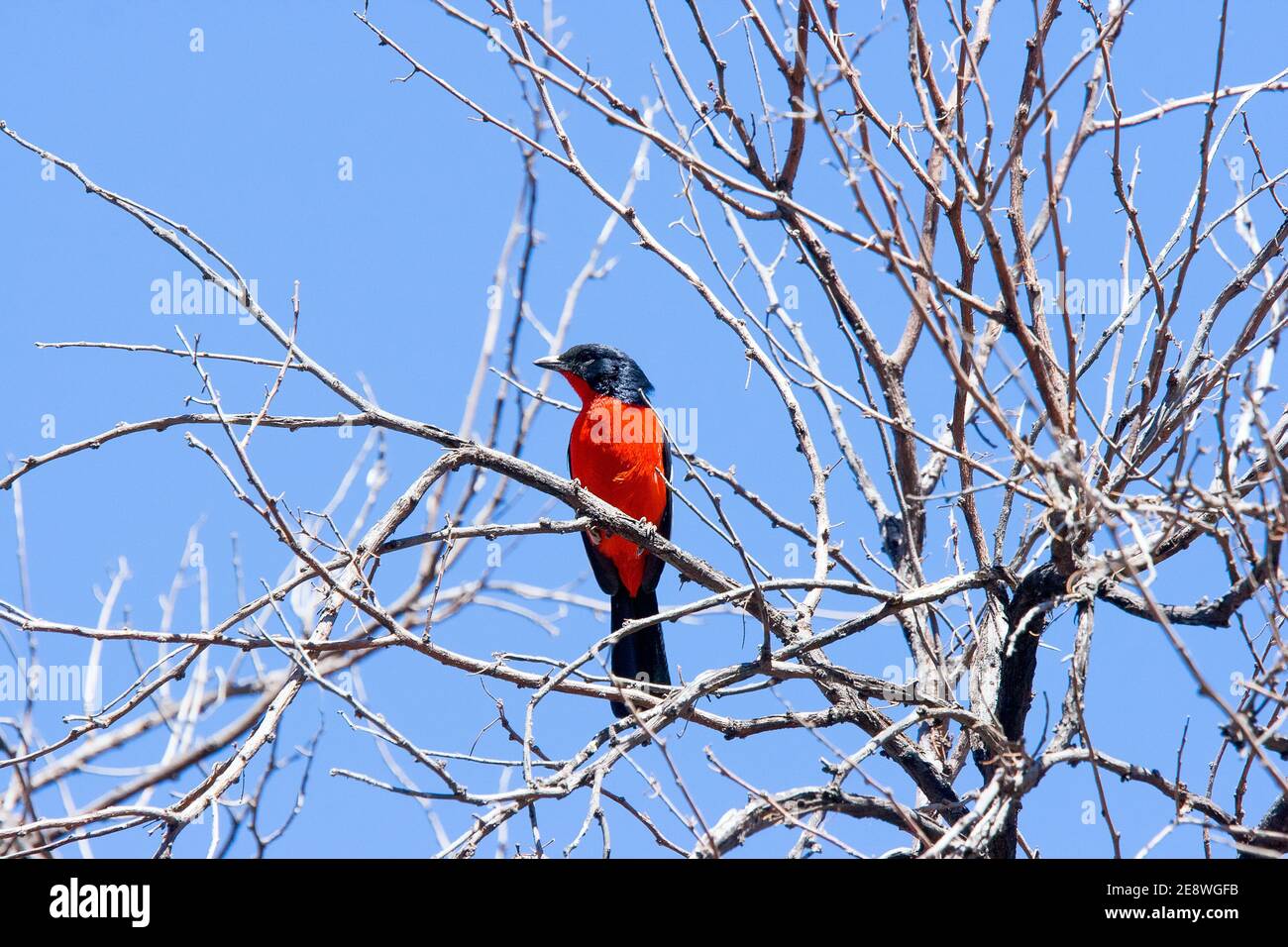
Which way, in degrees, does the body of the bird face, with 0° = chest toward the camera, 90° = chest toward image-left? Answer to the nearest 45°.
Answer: approximately 45°
